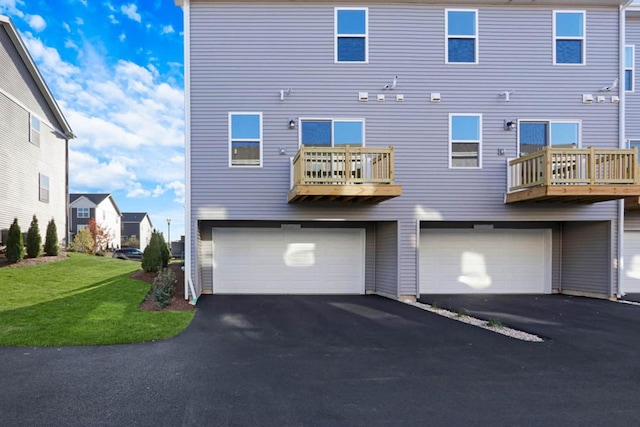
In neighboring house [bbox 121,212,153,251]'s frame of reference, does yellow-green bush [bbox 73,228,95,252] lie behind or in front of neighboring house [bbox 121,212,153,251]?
in front

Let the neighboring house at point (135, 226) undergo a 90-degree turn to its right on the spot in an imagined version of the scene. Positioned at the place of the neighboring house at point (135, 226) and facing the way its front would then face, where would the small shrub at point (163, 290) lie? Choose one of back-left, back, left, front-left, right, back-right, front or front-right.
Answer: left

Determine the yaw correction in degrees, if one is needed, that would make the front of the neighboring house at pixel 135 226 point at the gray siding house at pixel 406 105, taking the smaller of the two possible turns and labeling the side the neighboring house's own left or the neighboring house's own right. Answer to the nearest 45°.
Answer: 0° — it already faces it

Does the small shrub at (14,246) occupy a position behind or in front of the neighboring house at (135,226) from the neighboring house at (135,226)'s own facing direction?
in front

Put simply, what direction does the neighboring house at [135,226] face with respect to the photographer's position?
facing the viewer

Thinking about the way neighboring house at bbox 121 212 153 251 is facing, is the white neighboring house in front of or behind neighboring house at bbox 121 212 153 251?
in front

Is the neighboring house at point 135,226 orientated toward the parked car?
yes

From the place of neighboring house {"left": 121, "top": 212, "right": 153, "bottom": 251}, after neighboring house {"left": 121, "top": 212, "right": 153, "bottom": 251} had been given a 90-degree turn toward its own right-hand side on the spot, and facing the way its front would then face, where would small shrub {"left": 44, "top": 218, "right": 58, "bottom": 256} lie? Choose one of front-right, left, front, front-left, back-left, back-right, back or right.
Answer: left

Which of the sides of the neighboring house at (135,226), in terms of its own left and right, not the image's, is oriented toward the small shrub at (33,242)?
front
